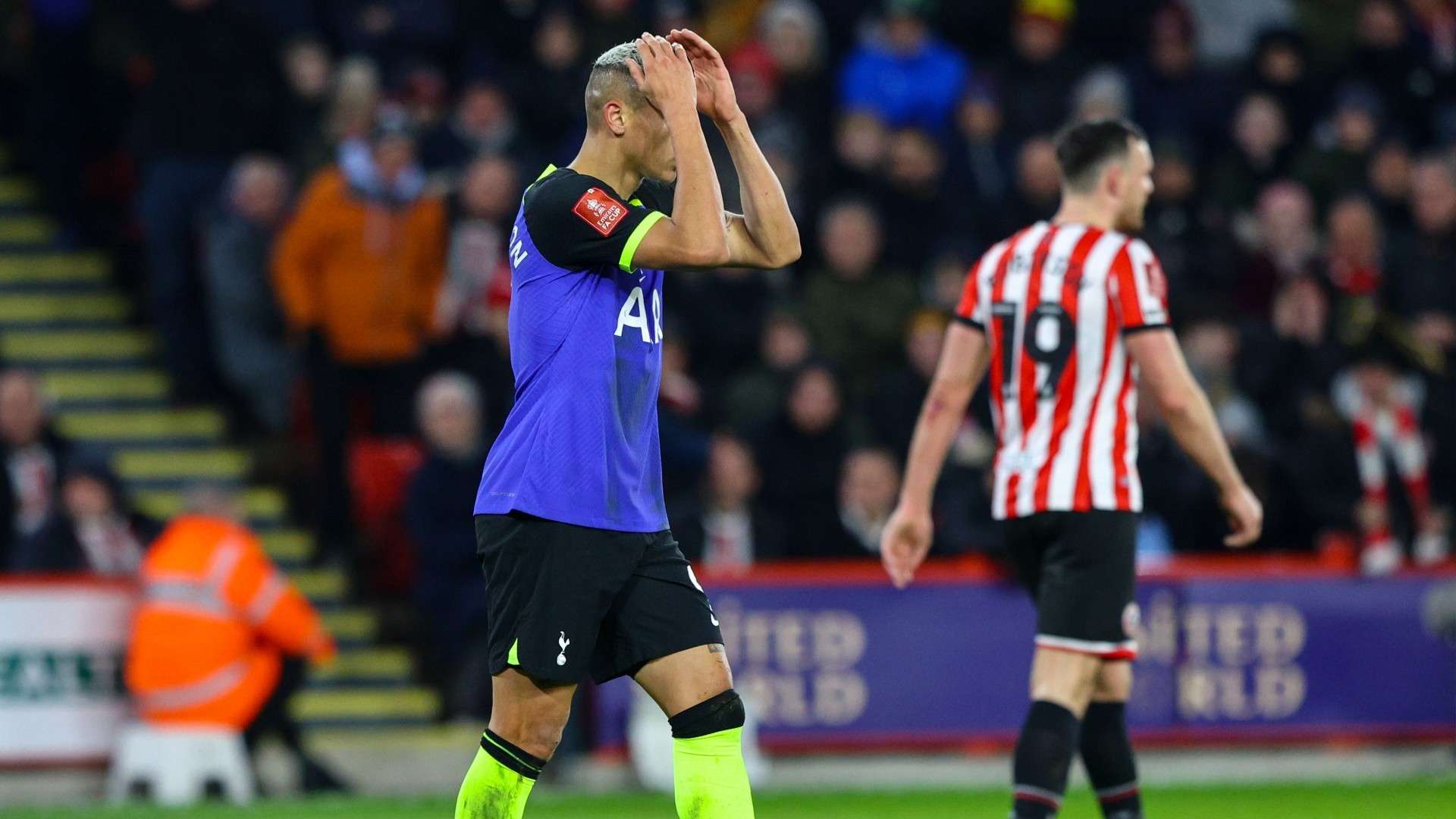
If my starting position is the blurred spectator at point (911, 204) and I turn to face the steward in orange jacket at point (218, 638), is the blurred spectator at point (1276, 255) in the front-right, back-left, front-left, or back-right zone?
back-left

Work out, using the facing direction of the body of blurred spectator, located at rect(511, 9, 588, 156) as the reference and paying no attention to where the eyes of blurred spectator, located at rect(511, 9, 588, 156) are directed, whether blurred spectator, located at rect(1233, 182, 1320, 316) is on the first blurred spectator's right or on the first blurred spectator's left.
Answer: on the first blurred spectator's left

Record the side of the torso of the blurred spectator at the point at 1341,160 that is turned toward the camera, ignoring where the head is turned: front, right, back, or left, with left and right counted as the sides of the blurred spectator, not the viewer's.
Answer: front

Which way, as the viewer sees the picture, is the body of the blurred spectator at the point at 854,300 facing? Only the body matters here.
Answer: toward the camera

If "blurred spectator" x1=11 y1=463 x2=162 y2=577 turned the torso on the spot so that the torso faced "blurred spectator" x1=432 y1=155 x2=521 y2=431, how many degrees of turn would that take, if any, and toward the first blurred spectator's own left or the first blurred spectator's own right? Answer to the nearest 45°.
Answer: approximately 90° to the first blurred spectator's own left

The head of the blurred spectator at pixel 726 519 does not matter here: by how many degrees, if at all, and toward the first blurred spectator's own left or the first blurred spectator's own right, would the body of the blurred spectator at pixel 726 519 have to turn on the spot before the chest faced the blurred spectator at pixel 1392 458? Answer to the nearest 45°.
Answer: approximately 90° to the first blurred spectator's own left

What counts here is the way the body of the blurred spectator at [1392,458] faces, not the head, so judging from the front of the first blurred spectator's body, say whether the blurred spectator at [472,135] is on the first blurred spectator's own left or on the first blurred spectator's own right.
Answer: on the first blurred spectator's own right

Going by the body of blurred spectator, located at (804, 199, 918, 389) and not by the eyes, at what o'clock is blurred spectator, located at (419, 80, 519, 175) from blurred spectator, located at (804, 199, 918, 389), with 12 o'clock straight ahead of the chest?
blurred spectator, located at (419, 80, 519, 175) is roughly at 3 o'clock from blurred spectator, located at (804, 199, 918, 389).

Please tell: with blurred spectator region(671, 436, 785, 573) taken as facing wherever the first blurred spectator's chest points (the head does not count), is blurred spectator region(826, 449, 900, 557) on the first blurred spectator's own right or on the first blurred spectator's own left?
on the first blurred spectator's own left

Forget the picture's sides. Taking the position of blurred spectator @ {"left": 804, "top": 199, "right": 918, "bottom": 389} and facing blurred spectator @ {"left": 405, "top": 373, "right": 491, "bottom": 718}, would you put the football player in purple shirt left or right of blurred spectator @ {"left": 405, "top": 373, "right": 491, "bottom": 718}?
left

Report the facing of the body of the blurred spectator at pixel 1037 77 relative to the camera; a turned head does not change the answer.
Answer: toward the camera

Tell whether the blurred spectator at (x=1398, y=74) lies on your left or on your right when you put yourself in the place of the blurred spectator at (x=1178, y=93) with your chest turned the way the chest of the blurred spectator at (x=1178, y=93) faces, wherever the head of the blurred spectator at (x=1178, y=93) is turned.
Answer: on your left
